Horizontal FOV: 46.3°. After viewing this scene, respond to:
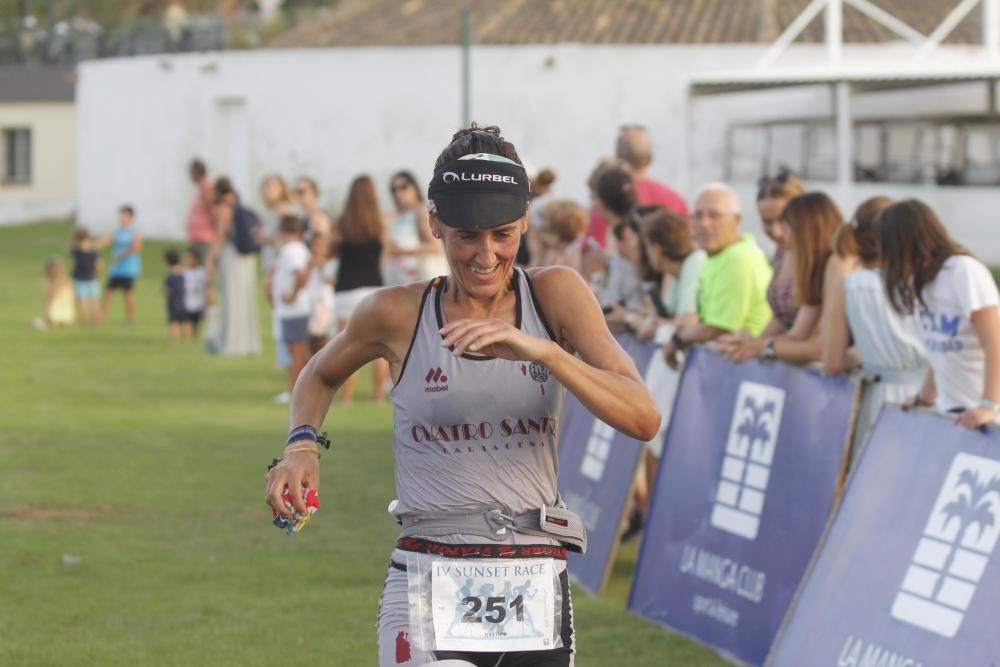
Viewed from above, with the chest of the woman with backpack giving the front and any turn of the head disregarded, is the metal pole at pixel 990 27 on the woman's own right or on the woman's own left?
on the woman's own right

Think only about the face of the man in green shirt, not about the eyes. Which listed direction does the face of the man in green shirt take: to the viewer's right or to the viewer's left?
to the viewer's left

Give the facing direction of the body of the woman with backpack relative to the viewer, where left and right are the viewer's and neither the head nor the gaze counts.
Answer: facing away from the viewer and to the left of the viewer

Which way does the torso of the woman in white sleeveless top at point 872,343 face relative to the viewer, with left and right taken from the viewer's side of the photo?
facing away from the viewer and to the left of the viewer

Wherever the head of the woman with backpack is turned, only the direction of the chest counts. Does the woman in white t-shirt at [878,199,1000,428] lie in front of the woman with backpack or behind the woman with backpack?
behind
